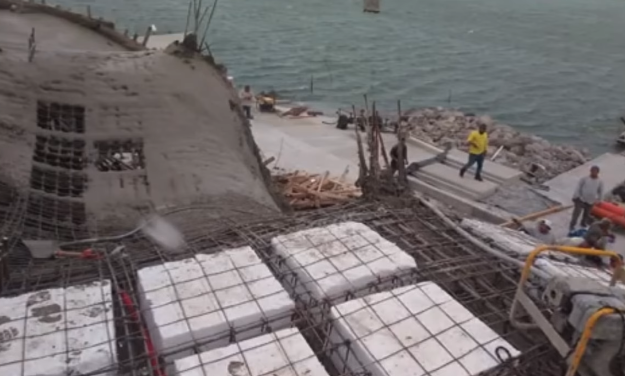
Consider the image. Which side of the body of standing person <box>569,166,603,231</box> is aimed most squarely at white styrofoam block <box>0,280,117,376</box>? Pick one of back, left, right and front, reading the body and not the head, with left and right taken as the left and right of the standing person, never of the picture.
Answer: front

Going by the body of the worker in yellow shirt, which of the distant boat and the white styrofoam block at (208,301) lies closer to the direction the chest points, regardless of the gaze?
the white styrofoam block

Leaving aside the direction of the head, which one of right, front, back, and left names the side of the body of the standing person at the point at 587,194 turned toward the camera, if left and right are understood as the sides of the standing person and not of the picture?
front

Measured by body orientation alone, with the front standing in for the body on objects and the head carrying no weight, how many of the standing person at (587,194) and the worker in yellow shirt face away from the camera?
0

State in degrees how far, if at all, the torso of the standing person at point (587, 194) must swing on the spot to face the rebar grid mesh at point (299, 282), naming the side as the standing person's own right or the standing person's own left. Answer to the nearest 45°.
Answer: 0° — they already face it

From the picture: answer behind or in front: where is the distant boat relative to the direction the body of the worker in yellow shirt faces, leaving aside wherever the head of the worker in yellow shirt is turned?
behind

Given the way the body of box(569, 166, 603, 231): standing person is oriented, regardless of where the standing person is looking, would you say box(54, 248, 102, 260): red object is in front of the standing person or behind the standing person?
in front

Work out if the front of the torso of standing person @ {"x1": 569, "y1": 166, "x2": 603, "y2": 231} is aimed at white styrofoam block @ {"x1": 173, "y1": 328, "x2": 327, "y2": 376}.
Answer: yes

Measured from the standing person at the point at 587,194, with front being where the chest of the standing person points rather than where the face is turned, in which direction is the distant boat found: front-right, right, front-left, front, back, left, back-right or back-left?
back-right

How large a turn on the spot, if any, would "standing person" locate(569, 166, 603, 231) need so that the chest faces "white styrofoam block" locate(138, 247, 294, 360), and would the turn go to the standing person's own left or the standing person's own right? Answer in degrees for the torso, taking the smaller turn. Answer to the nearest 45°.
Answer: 0° — they already face it

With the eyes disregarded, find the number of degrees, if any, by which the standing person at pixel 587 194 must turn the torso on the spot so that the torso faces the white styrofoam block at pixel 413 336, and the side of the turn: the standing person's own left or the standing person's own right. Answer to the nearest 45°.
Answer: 0° — they already face it

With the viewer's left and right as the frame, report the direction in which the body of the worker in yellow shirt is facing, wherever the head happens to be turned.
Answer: facing the viewer and to the right of the viewer

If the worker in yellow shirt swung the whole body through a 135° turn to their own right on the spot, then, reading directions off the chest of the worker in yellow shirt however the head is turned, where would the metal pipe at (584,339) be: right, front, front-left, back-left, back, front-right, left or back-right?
left

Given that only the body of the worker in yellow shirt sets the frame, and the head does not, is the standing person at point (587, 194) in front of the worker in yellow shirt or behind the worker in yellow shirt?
in front
